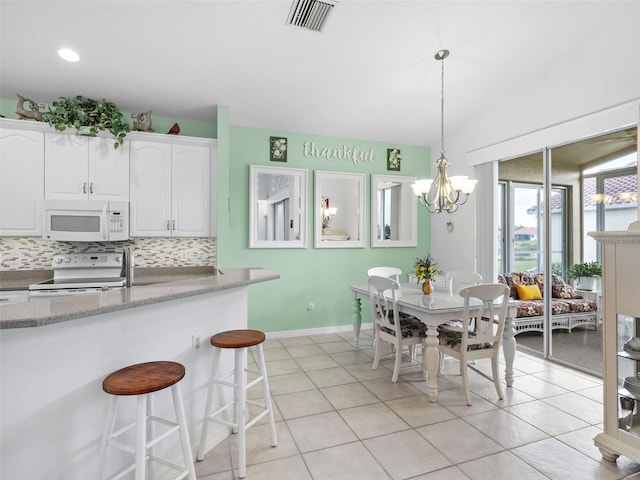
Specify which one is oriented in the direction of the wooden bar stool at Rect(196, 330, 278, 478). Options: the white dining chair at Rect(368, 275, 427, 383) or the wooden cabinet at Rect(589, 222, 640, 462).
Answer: the wooden cabinet

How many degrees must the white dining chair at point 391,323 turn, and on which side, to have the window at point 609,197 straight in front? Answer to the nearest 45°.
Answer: approximately 45° to its right

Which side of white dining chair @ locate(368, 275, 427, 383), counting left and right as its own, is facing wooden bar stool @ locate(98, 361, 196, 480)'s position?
back

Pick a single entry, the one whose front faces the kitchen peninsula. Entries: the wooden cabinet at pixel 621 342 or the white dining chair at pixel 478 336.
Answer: the wooden cabinet

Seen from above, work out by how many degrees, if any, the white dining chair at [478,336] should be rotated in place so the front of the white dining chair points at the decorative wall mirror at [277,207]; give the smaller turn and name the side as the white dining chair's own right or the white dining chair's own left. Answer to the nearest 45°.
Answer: approximately 45° to the white dining chair's own left

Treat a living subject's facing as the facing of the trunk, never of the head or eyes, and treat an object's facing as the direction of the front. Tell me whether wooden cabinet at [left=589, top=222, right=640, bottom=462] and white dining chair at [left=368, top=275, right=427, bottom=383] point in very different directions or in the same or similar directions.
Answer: very different directions

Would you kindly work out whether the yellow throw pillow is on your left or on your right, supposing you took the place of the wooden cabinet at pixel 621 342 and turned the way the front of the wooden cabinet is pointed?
on your right

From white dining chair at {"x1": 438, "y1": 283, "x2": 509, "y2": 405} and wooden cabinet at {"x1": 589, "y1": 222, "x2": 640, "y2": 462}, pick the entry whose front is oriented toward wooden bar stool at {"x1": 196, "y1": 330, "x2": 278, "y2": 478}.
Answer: the wooden cabinet

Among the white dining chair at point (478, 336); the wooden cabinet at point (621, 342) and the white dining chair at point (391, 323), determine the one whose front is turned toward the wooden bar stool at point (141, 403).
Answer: the wooden cabinet

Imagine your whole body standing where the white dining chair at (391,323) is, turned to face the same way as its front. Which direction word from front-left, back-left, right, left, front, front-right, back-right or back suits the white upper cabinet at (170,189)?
back-left

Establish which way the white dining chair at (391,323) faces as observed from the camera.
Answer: facing away from the viewer and to the right of the viewer

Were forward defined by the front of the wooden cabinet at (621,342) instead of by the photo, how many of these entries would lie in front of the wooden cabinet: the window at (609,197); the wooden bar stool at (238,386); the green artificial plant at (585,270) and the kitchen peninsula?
2

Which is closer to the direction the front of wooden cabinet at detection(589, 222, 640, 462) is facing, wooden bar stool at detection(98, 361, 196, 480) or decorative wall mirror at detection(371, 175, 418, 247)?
the wooden bar stool

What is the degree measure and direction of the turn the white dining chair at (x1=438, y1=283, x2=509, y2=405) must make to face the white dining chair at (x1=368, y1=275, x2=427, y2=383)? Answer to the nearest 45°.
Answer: approximately 45° to its left
